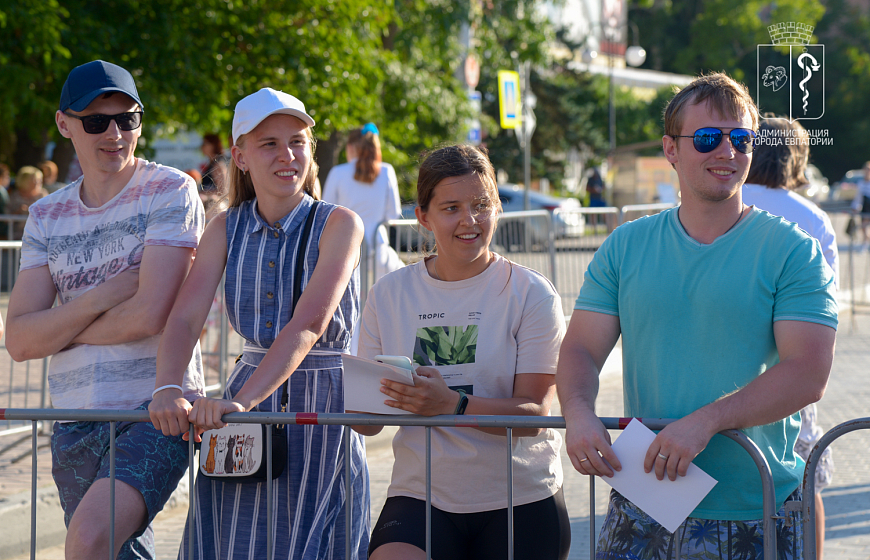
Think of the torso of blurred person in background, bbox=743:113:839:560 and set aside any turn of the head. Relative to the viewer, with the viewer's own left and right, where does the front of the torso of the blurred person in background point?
facing away from the viewer

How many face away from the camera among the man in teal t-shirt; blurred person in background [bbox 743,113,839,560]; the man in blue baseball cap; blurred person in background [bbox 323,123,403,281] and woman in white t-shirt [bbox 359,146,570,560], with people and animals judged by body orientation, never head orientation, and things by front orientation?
2

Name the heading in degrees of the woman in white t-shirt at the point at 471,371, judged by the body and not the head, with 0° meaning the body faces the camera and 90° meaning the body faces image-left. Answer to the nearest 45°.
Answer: approximately 0°

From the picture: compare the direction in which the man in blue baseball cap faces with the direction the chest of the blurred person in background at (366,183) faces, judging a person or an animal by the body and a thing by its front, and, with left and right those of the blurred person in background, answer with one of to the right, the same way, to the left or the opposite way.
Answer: the opposite way

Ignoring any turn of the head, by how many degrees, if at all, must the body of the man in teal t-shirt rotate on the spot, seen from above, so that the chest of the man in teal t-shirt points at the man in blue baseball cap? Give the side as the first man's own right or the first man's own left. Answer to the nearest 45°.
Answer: approximately 90° to the first man's own right

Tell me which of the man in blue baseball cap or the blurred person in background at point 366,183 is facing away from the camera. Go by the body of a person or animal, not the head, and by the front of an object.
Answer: the blurred person in background

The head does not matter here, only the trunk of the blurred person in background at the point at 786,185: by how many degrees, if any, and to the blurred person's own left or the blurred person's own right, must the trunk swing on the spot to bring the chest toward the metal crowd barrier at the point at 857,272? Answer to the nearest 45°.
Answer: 0° — they already face it

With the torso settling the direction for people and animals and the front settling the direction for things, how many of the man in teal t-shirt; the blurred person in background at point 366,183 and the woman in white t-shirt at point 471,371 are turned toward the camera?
2

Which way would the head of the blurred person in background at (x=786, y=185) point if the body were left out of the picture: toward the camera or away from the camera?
away from the camera

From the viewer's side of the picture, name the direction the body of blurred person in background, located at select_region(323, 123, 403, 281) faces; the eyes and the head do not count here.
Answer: away from the camera

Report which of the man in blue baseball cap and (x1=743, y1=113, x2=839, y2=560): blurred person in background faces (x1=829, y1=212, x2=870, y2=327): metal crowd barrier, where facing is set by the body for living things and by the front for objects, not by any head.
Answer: the blurred person in background

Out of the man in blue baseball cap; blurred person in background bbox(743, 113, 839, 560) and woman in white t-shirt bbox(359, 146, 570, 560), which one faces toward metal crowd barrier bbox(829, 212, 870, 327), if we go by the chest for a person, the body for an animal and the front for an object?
the blurred person in background

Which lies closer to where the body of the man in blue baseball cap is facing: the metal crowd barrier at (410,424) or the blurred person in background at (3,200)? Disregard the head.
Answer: the metal crowd barrier

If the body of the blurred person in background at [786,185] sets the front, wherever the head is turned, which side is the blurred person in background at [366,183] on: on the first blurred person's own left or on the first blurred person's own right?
on the first blurred person's own left
